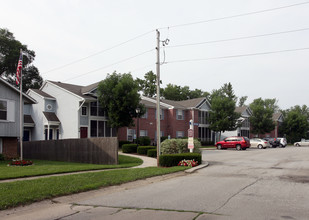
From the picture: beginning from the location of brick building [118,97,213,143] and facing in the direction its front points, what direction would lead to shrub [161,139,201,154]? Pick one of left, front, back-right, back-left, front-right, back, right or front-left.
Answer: front-right

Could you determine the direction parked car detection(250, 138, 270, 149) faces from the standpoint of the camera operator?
facing away from the viewer and to the left of the viewer

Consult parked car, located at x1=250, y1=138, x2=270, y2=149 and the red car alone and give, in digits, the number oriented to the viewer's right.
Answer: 0

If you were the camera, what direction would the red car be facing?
facing away from the viewer and to the left of the viewer

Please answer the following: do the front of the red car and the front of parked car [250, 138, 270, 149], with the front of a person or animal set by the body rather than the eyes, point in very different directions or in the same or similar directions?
same or similar directions

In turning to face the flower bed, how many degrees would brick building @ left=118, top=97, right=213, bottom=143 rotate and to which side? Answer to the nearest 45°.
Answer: approximately 45° to its right

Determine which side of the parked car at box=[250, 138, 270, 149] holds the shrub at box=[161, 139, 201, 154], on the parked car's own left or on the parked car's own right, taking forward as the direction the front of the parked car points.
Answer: on the parked car's own left

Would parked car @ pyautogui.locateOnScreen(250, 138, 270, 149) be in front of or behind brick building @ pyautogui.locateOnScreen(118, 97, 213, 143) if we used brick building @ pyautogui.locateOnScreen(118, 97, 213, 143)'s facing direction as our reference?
in front

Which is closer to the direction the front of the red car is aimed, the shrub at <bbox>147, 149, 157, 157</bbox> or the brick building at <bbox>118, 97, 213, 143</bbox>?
the brick building
